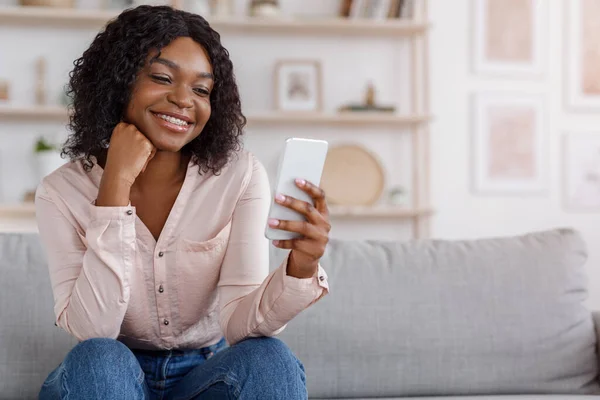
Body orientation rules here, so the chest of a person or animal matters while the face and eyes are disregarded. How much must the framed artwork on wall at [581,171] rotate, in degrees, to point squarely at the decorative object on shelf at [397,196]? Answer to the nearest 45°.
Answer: approximately 45° to its right

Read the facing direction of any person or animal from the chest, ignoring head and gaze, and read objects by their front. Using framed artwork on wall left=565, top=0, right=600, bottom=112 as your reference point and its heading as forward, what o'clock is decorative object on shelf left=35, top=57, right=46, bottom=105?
The decorative object on shelf is roughly at 2 o'clock from the framed artwork on wall.

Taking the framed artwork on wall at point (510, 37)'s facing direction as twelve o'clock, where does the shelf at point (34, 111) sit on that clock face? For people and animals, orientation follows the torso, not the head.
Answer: The shelf is roughly at 2 o'clock from the framed artwork on wall.

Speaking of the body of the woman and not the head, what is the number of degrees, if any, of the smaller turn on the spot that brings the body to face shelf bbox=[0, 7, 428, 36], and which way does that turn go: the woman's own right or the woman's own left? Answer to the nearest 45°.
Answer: approximately 180°

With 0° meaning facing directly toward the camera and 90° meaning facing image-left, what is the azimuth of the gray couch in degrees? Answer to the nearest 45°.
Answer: approximately 0°

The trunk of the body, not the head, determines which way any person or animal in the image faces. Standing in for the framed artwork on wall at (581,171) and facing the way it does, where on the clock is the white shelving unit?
The white shelving unit is roughly at 2 o'clock from the framed artwork on wall.

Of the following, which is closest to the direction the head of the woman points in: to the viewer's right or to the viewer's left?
to the viewer's right

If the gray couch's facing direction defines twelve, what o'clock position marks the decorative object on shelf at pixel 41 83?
The decorative object on shelf is roughly at 5 o'clock from the gray couch.
